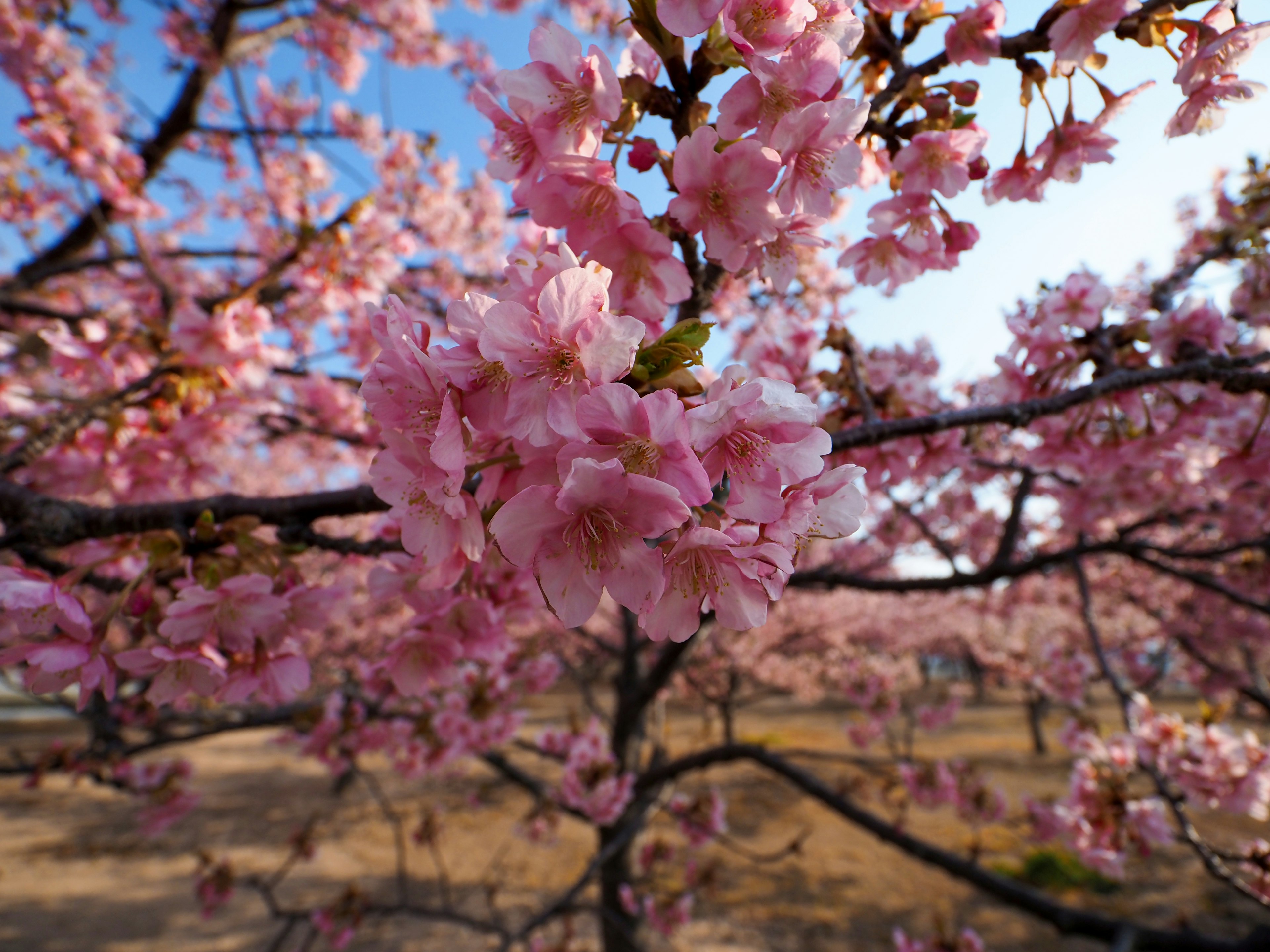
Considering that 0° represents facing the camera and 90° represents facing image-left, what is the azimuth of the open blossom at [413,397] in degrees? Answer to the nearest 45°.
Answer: approximately 45°

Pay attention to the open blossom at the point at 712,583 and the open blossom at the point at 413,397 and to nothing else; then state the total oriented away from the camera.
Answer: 0
